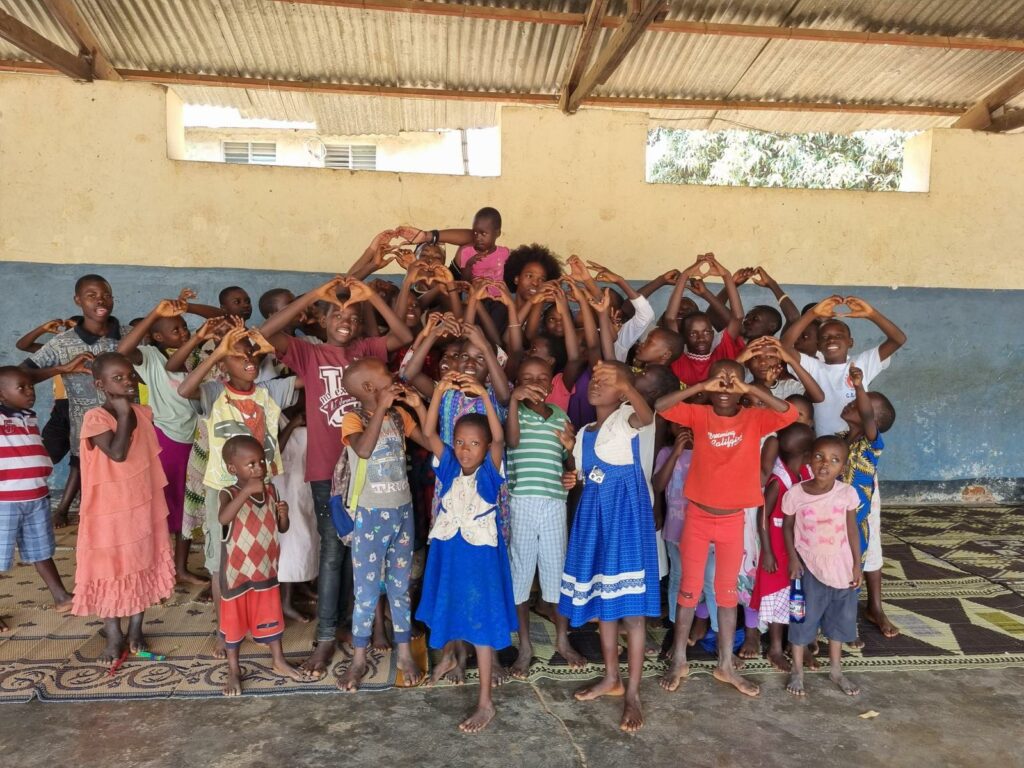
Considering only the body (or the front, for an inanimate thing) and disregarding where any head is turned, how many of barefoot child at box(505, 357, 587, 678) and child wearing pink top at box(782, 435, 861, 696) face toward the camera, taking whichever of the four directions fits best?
2

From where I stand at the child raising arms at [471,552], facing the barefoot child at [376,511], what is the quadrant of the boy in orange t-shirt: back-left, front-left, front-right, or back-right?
back-right

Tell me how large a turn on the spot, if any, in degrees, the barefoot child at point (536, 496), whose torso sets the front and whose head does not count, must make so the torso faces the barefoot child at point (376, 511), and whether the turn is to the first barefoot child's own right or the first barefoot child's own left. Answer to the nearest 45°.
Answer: approximately 90° to the first barefoot child's own right

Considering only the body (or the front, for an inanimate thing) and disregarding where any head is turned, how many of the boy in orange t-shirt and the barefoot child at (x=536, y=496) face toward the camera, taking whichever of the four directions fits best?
2

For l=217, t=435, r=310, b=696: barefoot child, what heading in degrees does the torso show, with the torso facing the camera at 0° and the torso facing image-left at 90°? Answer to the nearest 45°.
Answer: approximately 315°

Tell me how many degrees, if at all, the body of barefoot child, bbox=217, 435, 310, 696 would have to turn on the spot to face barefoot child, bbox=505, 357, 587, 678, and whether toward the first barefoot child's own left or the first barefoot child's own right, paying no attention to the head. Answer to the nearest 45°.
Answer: approximately 45° to the first barefoot child's own left

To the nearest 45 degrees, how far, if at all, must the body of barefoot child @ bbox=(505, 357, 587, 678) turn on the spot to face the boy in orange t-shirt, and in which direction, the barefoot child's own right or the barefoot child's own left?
approximately 90° to the barefoot child's own left
